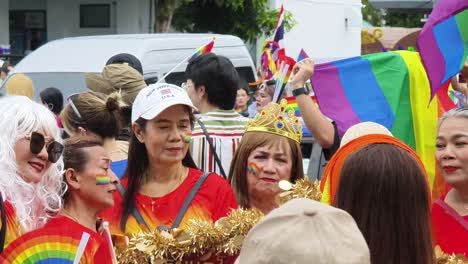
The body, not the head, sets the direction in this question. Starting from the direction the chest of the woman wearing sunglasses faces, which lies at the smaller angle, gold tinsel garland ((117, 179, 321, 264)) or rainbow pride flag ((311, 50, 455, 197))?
the gold tinsel garland

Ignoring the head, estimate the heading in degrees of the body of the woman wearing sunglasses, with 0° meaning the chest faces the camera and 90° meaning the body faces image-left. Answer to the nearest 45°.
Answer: approximately 315°

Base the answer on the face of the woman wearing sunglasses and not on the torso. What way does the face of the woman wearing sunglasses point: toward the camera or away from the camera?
toward the camera

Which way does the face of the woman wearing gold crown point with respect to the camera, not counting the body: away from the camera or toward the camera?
toward the camera

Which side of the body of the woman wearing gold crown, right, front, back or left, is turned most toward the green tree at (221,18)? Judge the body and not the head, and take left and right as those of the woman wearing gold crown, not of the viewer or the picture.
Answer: back

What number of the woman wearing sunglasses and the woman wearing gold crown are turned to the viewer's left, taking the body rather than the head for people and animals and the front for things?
0

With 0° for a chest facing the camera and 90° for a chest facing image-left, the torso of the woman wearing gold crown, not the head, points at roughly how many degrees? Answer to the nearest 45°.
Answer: approximately 0°

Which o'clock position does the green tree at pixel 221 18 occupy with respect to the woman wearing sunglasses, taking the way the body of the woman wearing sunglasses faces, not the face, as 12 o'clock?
The green tree is roughly at 8 o'clock from the woman wearing sunglasses.

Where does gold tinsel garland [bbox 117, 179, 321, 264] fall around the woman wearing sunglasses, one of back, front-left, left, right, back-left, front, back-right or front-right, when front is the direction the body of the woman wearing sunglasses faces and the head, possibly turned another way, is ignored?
front
